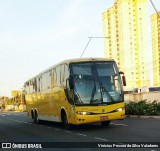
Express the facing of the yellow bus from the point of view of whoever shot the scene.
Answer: facing the viewer and to the right of the viewer

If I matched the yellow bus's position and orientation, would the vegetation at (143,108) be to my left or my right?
on my left
